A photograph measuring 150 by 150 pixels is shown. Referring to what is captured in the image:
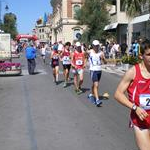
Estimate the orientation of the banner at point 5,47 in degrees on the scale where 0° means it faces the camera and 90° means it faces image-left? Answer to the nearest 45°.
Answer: approximately 0°

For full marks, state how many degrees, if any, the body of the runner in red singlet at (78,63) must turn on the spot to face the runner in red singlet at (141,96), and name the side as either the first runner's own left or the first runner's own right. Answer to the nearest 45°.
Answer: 0° — they already face them

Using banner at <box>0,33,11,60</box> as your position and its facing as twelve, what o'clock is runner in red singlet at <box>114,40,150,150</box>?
The runner in red singlet is roughly at 12 o'clock from the banner.

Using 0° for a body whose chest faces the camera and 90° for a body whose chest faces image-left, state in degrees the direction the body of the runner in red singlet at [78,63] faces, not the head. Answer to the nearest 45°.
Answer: approximately 0°

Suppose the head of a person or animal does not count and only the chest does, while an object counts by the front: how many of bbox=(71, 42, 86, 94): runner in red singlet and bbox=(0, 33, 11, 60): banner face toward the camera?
2

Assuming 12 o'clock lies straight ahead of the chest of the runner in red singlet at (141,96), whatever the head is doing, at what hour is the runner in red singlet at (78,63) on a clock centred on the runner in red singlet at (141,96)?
the runner in red singlet at (78,63) is roughly at 7 o'clock from the runner in red singlet at (141,96).

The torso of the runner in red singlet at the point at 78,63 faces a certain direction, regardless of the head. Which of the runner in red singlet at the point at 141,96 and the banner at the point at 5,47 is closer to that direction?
the runner in red singlet
